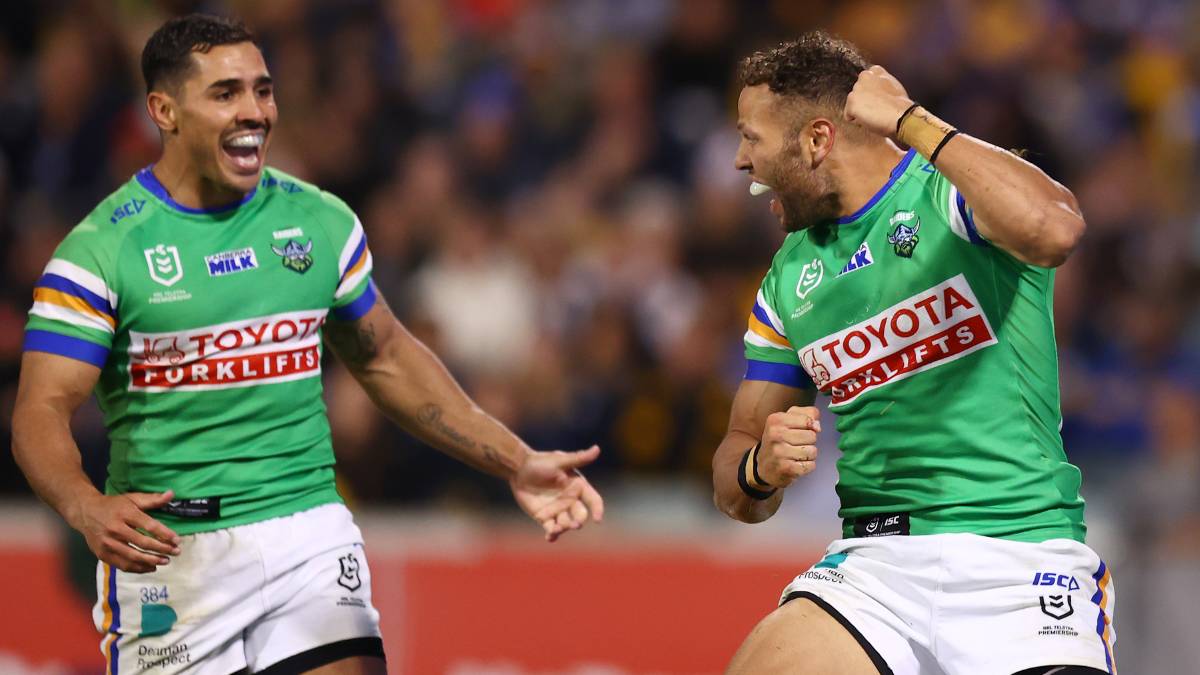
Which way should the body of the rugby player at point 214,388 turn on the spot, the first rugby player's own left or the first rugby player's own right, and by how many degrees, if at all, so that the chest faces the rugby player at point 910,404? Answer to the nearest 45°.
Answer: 0° — they already face them

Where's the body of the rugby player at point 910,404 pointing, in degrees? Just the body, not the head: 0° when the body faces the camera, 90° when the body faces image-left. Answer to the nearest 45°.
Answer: approximately 45°

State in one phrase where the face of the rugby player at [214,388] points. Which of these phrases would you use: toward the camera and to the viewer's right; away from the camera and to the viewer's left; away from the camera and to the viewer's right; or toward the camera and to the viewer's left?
toward the camera and to the viewer's right

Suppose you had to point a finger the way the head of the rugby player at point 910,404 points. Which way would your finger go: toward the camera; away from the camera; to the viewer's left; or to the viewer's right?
to the viewer's left

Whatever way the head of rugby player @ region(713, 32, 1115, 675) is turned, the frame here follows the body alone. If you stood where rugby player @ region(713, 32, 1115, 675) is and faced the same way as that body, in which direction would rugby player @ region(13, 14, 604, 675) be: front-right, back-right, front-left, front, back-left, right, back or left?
front-right

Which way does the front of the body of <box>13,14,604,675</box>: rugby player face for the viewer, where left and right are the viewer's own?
facing the viewer and to the right of the viewer
